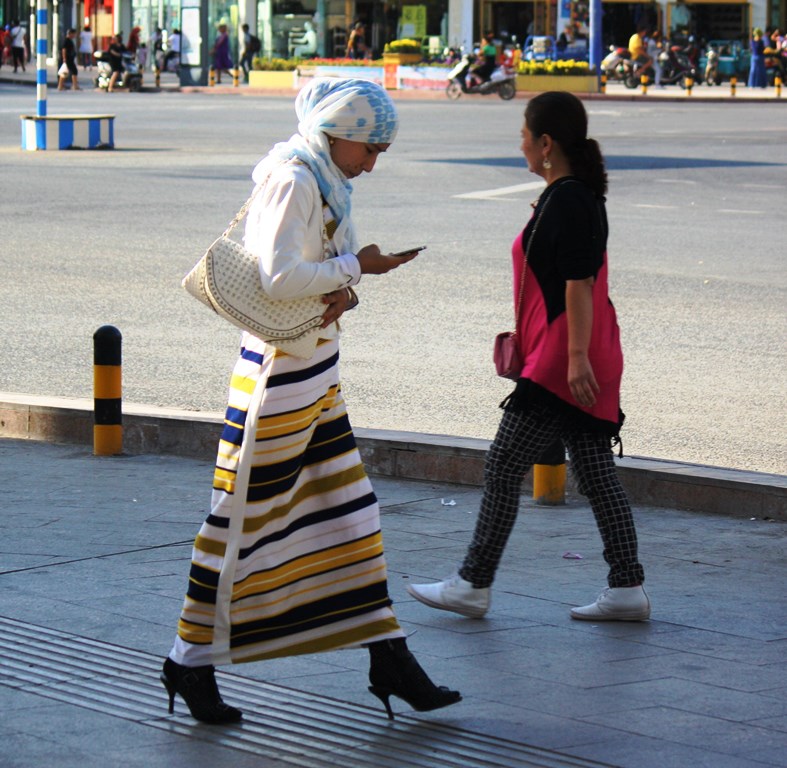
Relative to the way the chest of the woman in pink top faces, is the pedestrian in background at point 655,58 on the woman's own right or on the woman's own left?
on the woman's own right

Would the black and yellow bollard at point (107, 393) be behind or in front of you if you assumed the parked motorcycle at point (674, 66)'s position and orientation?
in front

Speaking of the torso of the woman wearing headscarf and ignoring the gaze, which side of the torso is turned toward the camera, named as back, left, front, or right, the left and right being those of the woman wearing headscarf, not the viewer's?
right

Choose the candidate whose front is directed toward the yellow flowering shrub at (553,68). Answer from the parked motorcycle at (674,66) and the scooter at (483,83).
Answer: the parked motorcycle

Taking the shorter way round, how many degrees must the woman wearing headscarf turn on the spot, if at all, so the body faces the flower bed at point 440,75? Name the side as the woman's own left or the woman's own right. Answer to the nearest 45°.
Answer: approximately 90° to the woman's own left

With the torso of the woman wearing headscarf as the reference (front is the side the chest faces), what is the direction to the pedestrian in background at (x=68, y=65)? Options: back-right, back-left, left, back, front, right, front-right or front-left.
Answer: left

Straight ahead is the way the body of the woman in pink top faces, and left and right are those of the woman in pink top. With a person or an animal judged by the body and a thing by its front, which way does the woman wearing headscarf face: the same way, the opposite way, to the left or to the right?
the opposite way

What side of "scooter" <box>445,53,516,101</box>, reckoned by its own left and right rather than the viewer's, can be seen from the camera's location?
left

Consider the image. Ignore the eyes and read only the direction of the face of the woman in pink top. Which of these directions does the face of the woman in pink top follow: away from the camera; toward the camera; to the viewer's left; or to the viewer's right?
to the viewer's left

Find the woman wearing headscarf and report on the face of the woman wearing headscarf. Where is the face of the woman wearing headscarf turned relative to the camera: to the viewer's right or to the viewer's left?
to the viewer's right

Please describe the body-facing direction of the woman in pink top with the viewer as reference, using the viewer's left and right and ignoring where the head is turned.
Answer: facing to the left of the viewer

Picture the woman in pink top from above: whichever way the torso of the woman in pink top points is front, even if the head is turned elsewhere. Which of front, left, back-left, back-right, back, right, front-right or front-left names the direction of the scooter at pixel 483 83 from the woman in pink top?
right

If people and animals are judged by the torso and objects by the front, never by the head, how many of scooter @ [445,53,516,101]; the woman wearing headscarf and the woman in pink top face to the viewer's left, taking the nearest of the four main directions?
2
